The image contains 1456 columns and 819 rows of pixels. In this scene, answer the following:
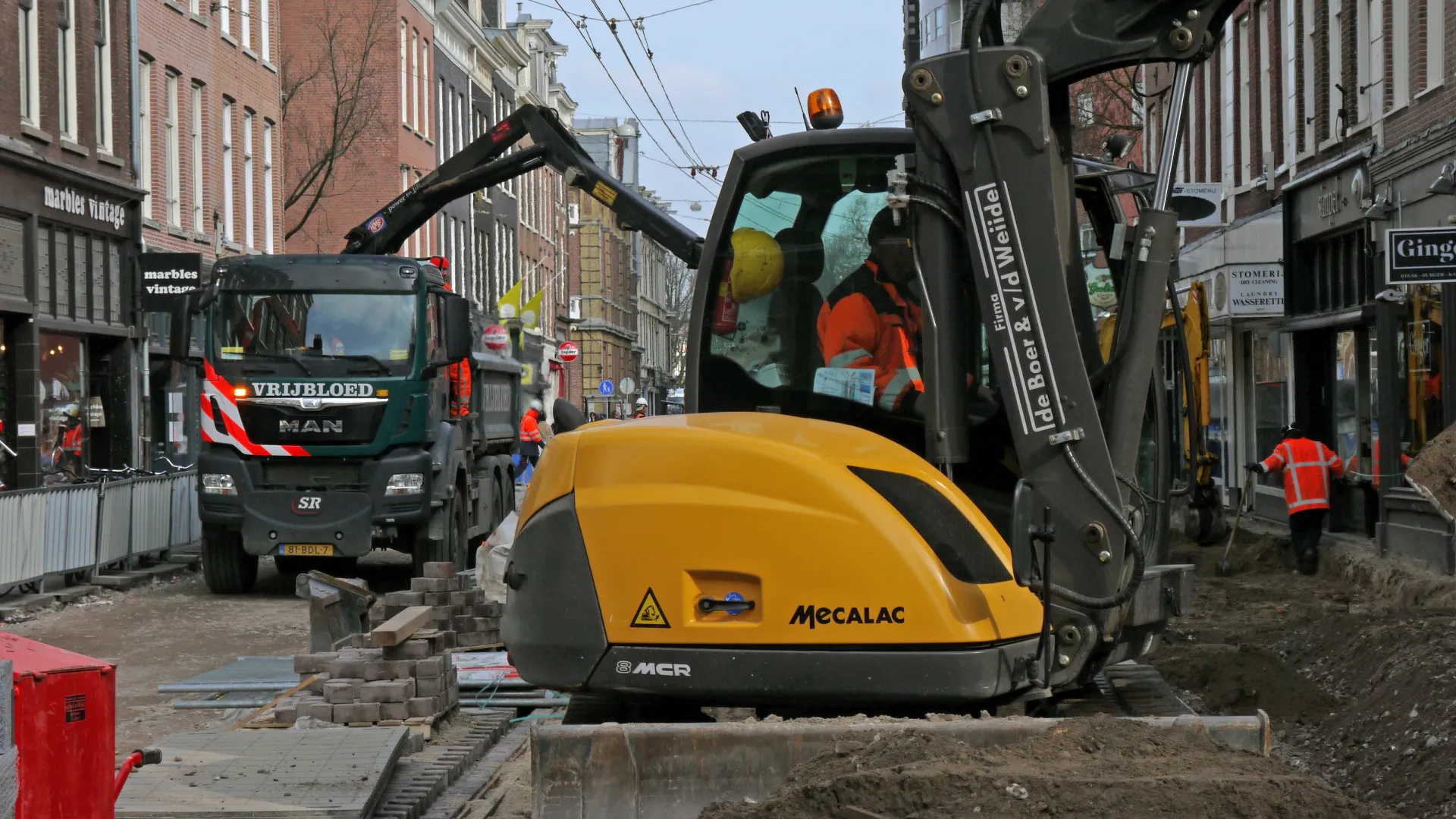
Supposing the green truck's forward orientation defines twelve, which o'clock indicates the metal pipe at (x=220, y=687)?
The metal pipe is roughly at 12 o'clock from the green truck.

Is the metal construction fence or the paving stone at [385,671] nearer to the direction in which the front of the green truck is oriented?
the paving stone

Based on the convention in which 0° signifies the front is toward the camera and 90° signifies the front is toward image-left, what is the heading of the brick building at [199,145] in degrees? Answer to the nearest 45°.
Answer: approximately 315°

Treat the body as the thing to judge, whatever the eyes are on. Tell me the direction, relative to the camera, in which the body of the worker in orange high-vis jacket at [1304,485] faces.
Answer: away from the camera

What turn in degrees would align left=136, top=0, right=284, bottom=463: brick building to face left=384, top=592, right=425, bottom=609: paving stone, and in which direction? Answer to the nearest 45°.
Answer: approximately 45° to its right

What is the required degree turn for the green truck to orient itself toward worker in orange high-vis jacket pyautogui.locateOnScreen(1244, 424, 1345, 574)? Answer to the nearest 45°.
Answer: approximately 90° to its left

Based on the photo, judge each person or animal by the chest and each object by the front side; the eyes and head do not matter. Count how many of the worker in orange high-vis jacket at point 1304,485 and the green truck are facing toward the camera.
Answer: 1

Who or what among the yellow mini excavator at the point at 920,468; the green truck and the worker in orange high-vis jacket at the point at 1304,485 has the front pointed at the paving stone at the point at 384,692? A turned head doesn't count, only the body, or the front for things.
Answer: the green truck

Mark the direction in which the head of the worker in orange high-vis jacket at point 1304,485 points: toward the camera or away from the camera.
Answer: away from the camera
